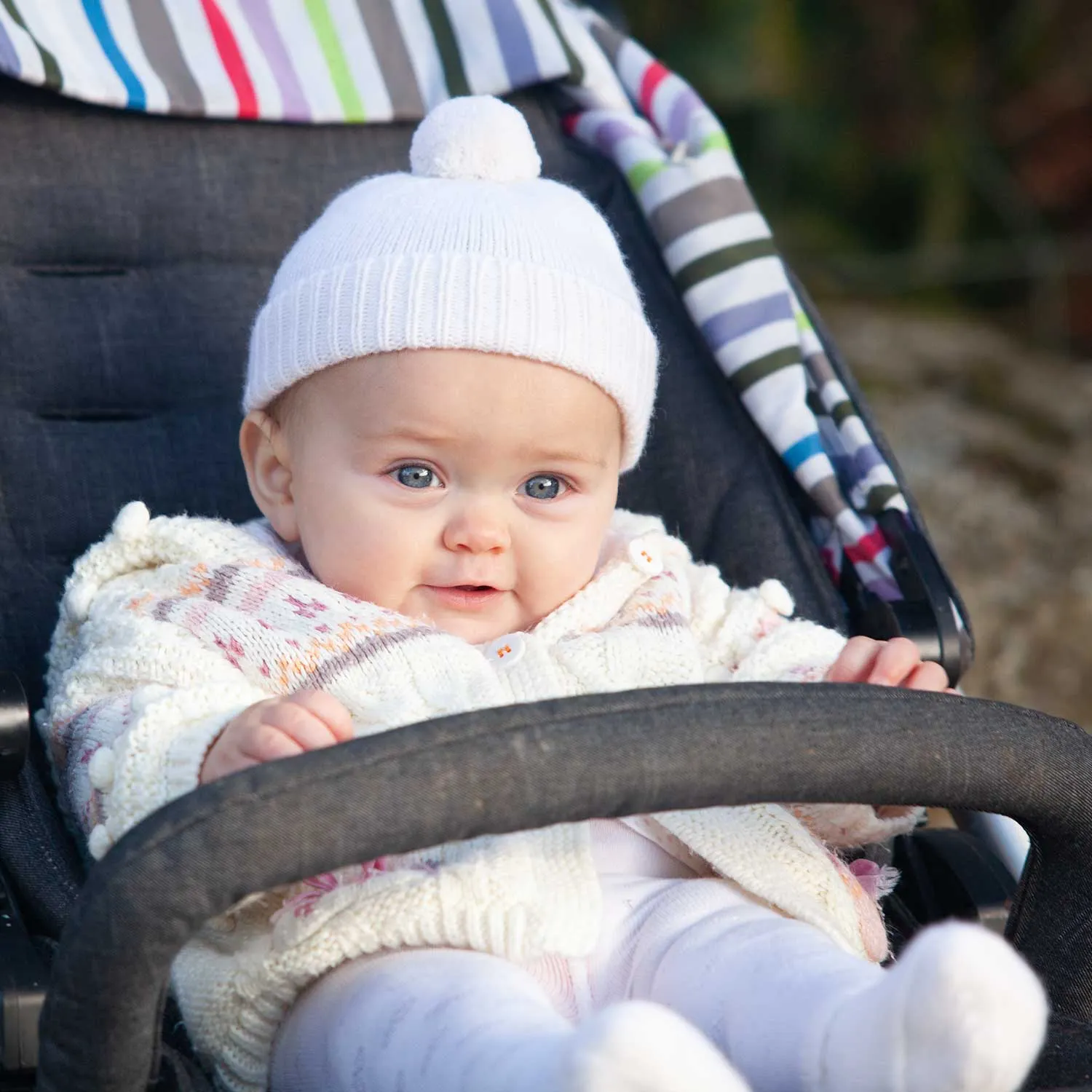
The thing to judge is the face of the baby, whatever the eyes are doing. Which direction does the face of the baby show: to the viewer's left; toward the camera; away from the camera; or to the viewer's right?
toward the camera

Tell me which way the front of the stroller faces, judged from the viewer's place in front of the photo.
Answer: facing the viewer and to the right of the viewer
